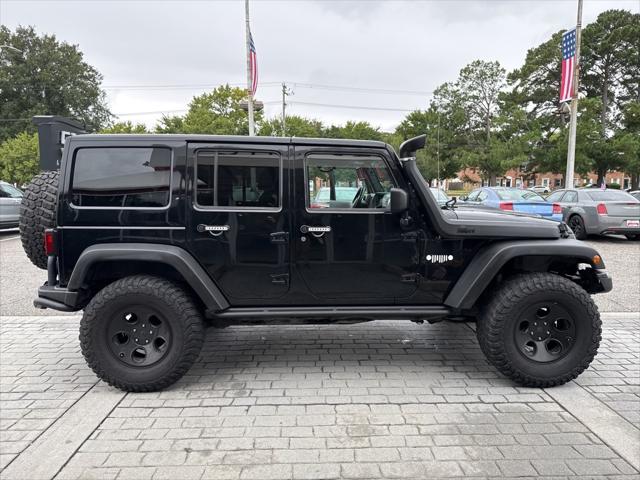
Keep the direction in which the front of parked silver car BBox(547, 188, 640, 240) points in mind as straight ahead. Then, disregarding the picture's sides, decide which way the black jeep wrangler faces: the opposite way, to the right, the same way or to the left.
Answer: to the right

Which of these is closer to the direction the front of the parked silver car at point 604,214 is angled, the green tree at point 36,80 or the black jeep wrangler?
the green tree

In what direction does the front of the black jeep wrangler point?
to the viewer's right

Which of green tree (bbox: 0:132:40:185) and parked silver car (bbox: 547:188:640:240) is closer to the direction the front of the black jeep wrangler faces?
the parked silver car

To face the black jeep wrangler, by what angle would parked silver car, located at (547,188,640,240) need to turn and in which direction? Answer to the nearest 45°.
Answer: approximately 135° to its left

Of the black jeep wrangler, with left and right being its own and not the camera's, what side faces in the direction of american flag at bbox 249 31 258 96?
left

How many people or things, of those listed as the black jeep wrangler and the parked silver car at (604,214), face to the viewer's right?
1

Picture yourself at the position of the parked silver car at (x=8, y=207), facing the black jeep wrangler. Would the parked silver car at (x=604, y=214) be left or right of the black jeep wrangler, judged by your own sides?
left

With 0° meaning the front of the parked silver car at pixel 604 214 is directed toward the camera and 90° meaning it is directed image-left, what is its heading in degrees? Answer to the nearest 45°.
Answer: approximately 135°

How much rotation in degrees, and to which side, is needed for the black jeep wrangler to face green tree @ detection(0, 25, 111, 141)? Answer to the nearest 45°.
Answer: approximately 135° to its left

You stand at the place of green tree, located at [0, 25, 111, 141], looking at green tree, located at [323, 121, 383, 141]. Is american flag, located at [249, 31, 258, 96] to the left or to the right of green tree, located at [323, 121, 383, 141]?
right
